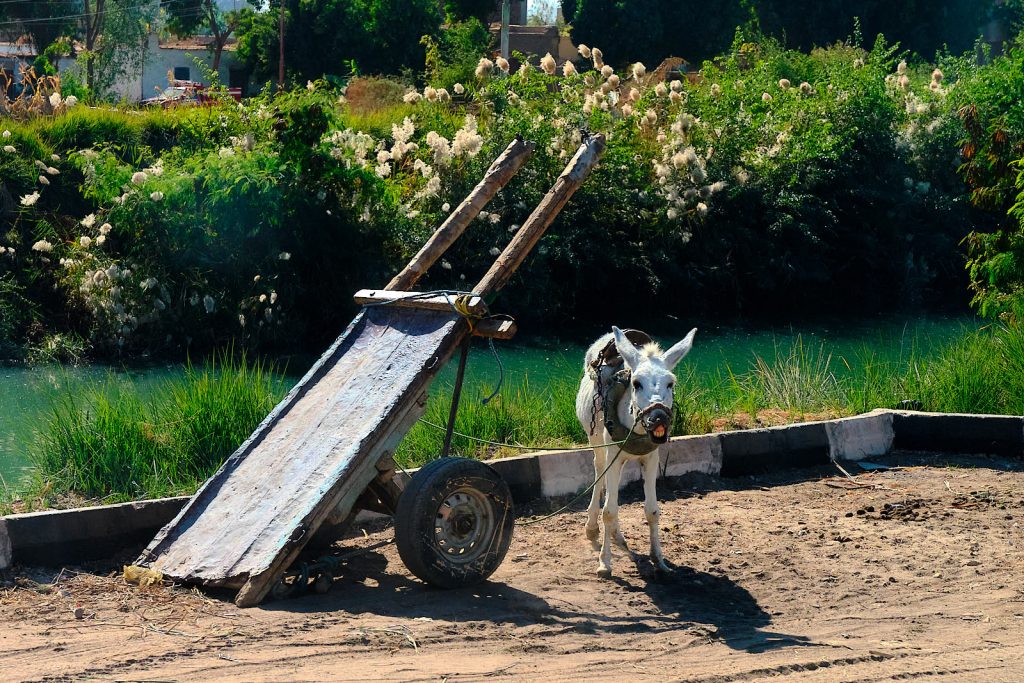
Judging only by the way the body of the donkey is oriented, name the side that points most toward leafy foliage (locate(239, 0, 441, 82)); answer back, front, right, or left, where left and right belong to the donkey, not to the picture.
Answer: back

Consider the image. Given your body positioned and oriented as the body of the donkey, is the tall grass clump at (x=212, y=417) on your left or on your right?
on your right

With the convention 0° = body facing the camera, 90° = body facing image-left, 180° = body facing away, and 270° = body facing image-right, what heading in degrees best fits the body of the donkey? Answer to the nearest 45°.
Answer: approximately 0°

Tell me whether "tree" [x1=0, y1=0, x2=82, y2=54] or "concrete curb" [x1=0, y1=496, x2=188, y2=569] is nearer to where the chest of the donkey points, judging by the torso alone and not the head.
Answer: the concrete curb

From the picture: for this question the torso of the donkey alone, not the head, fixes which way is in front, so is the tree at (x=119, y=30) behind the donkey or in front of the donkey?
behind

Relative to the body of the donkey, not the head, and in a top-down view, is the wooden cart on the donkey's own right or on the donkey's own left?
on the donkey's own right

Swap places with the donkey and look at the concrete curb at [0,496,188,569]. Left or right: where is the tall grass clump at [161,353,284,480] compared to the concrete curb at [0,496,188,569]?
right

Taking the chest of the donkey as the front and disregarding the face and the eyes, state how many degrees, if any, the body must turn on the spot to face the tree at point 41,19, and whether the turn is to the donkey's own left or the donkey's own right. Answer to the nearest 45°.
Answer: approximately 135° to the donkey's own right

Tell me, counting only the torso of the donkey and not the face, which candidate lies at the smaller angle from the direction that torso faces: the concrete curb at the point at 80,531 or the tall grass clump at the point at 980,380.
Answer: the concrete curb
